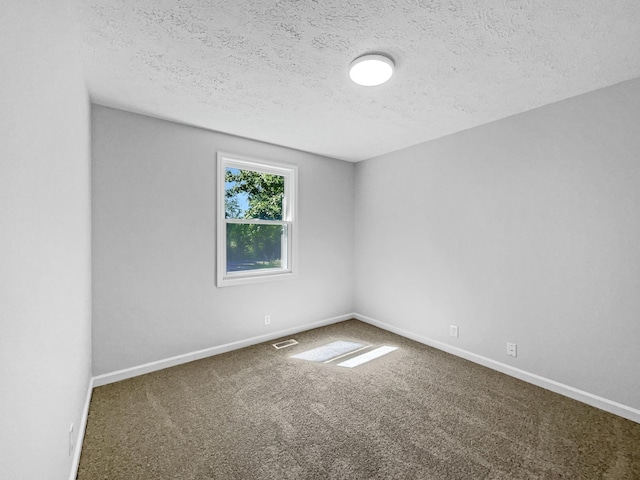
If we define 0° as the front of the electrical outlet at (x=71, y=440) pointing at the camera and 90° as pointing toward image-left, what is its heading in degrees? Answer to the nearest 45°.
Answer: approximately 270°

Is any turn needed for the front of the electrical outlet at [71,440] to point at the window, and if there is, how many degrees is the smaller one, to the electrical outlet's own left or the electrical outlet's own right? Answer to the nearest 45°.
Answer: approximately 45° to the electrical outlet's own left
